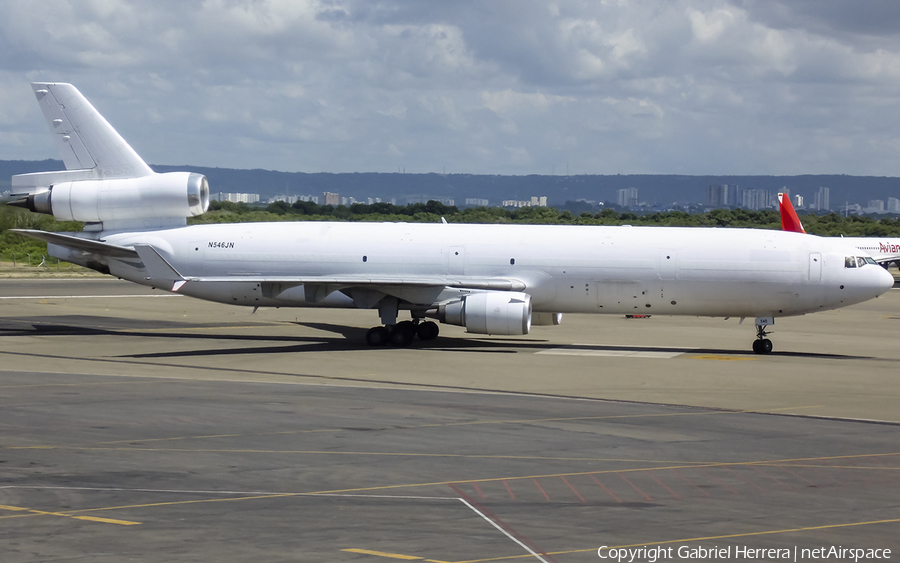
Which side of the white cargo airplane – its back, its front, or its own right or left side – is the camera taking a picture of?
right
